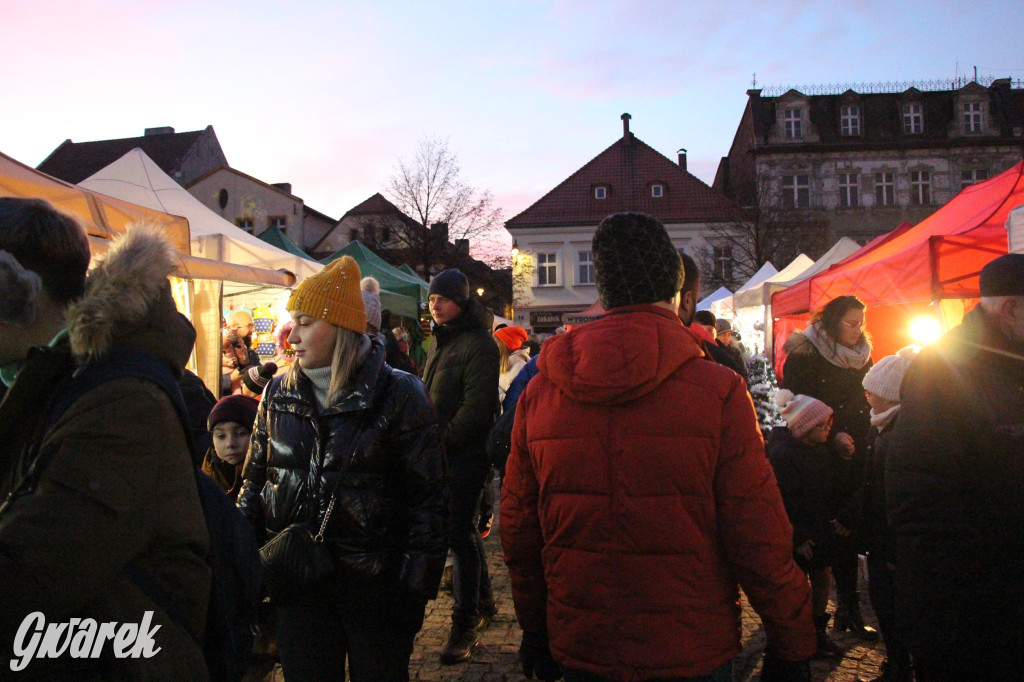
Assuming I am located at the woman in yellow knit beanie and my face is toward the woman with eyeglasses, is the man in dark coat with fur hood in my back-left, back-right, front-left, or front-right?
back-right

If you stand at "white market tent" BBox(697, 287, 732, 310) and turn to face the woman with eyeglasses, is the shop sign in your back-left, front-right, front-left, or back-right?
back-right

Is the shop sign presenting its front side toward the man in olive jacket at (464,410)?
yes

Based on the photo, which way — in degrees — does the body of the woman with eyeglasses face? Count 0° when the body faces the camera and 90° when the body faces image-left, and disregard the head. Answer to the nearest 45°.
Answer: approximately 315°

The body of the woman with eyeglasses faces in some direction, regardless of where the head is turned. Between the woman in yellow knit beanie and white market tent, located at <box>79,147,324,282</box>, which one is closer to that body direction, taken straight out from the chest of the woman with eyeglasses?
the woman in yellow knit beanie

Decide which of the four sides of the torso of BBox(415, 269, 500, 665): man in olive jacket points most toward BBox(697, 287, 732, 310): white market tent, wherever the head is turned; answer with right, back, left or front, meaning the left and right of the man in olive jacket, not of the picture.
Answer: back

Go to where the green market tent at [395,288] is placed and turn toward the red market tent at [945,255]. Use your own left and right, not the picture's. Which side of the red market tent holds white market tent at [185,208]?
right

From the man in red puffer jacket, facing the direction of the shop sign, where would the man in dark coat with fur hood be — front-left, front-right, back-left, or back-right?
back-left

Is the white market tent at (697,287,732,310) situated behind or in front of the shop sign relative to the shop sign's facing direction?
in front

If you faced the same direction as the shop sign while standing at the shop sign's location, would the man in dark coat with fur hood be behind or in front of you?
in front

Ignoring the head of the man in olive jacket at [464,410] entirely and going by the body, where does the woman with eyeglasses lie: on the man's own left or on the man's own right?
on the man's own left
